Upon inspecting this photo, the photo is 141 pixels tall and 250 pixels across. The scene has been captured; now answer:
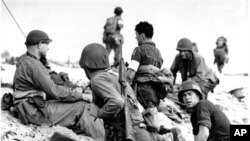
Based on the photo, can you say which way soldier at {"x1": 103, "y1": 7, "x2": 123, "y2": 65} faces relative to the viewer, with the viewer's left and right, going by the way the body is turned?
facing away from the viewer and to the right of the viewer

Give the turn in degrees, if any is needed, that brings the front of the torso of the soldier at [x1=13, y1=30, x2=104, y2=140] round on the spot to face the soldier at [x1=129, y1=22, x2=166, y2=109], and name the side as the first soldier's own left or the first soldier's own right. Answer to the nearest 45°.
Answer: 0° — they already face them

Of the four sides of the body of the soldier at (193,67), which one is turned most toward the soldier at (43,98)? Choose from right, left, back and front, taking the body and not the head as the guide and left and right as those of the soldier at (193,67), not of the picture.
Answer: front

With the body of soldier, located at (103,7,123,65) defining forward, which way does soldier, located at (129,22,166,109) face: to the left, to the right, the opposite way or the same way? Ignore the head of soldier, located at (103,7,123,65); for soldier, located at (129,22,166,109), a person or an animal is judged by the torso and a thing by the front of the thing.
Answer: to the left

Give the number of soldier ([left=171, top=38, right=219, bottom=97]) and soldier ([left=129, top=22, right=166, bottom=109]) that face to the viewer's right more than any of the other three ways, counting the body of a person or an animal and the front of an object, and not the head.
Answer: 0

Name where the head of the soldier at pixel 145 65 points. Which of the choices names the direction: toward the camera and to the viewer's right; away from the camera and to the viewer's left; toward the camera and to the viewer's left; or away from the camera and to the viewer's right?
away from the camera and to the viewer's left

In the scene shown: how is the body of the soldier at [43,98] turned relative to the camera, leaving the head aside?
to the viewer's right

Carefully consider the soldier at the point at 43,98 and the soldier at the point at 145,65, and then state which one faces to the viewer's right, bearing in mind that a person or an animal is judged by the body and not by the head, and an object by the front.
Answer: the soldier at the point at 43,98

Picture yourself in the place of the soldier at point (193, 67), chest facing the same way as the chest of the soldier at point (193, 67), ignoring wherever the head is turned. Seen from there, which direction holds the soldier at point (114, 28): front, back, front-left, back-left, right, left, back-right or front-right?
right

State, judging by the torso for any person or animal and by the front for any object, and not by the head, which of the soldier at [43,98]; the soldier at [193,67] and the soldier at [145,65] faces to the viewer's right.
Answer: the soldier at [43,98]

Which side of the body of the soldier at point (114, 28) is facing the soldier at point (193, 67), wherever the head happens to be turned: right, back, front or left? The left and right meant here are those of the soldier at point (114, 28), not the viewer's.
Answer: back

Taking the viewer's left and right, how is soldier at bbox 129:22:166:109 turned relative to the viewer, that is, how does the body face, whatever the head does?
facing away from the viewer and to the left of the viewer
